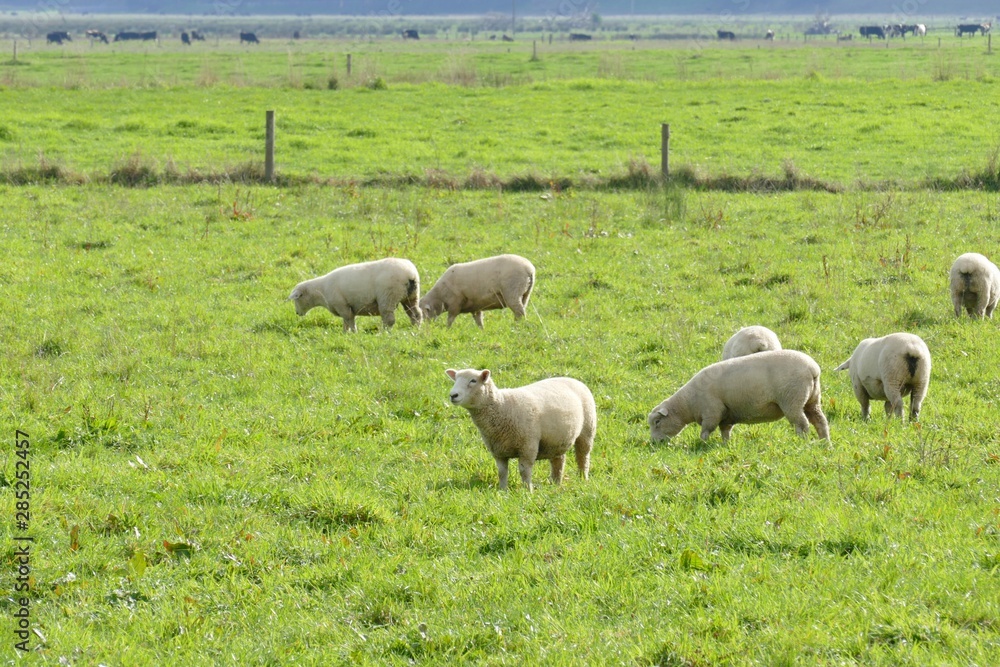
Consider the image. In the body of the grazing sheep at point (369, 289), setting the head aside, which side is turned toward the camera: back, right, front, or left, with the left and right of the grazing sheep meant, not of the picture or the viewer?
left

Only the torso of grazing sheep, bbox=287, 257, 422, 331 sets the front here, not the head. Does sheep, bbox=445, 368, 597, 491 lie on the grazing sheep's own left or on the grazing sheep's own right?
on the grazing sheep's own left

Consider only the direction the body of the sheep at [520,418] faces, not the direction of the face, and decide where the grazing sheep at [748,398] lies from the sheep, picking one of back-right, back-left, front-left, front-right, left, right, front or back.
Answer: back

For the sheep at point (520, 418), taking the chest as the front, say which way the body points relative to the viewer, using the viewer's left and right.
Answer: facing the viewer and to the left of the viewer

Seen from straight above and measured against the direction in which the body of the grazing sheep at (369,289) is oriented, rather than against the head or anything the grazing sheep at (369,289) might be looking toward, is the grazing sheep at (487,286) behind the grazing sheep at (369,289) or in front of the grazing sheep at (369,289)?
behind

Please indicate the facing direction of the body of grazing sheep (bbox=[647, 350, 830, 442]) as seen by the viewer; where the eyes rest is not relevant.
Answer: to the viewer's left

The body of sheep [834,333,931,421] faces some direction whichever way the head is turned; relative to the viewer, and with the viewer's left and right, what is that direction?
facing away from the viewer and to the left of the viewer

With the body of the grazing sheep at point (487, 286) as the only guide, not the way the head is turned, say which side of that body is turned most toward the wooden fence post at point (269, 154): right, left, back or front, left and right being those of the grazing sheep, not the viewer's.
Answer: right

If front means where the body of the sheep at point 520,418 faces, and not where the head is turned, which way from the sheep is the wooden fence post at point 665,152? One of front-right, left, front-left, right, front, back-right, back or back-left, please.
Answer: back-right

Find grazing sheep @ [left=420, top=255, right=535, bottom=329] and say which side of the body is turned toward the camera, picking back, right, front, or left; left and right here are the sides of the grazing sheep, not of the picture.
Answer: left

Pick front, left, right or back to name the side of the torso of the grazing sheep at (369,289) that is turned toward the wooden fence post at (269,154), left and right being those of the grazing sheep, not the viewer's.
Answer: right

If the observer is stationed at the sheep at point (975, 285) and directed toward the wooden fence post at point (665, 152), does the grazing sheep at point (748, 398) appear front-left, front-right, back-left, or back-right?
back-left

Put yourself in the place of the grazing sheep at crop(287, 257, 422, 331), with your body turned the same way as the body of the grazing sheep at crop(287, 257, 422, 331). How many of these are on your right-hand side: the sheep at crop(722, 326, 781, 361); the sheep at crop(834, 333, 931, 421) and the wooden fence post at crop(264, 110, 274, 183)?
1

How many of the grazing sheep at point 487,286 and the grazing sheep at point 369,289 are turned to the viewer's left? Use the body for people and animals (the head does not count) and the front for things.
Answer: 2

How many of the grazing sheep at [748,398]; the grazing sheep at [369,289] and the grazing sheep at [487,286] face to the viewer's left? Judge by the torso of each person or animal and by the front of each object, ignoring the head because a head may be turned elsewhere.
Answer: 3
